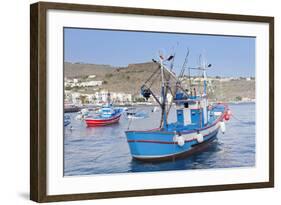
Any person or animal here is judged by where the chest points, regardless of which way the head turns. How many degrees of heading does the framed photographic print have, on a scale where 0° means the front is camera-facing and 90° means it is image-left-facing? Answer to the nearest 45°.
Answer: approximately 315°
